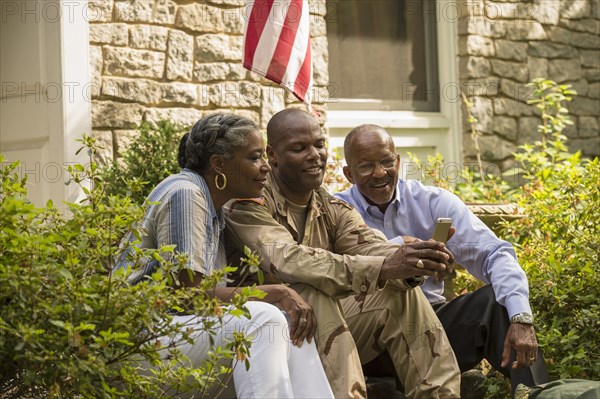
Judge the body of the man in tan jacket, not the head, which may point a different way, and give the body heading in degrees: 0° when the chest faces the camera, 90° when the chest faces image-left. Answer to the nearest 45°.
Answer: approximately 315°

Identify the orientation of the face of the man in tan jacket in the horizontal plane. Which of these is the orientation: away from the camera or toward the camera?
toward the camera

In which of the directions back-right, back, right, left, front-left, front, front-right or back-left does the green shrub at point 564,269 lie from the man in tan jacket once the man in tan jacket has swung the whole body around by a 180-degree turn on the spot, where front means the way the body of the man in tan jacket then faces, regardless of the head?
right

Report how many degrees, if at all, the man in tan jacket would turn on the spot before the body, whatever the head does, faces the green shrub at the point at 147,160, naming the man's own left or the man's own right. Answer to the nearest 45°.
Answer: approximately 180°

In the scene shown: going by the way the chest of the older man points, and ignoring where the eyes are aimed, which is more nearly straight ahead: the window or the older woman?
the older woman

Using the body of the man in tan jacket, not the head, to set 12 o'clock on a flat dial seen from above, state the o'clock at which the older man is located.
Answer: The older man is roughly at 9 o'clock from the man in tan jacket.

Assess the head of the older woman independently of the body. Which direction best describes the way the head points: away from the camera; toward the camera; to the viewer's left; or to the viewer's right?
to the viewer's right

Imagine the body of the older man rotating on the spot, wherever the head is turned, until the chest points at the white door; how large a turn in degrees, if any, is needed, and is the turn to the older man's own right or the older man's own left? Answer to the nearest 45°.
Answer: approximately 135° to the older man's own right

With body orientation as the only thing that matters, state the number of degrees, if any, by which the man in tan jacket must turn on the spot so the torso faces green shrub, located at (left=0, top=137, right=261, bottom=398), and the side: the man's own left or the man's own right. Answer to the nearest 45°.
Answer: approximately 90° to the man's own right

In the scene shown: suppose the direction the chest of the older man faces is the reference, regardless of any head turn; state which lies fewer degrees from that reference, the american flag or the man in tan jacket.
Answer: the man in tan jacket

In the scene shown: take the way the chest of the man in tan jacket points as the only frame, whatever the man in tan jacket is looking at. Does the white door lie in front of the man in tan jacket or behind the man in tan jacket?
behind

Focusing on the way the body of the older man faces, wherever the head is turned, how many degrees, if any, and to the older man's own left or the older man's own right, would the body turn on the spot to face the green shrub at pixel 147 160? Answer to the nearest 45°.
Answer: approximately 135° to the older man's own right

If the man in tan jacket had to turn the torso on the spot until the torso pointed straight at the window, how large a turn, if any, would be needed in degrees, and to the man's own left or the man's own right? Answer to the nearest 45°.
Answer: approximately 135° to the man's own left

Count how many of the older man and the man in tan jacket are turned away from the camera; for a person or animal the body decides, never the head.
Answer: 0

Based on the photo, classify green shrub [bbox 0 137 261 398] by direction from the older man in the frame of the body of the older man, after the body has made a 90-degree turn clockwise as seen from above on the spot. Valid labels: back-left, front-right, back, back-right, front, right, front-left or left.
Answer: front-left

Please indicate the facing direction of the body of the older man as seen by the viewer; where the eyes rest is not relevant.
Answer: toward the camera
